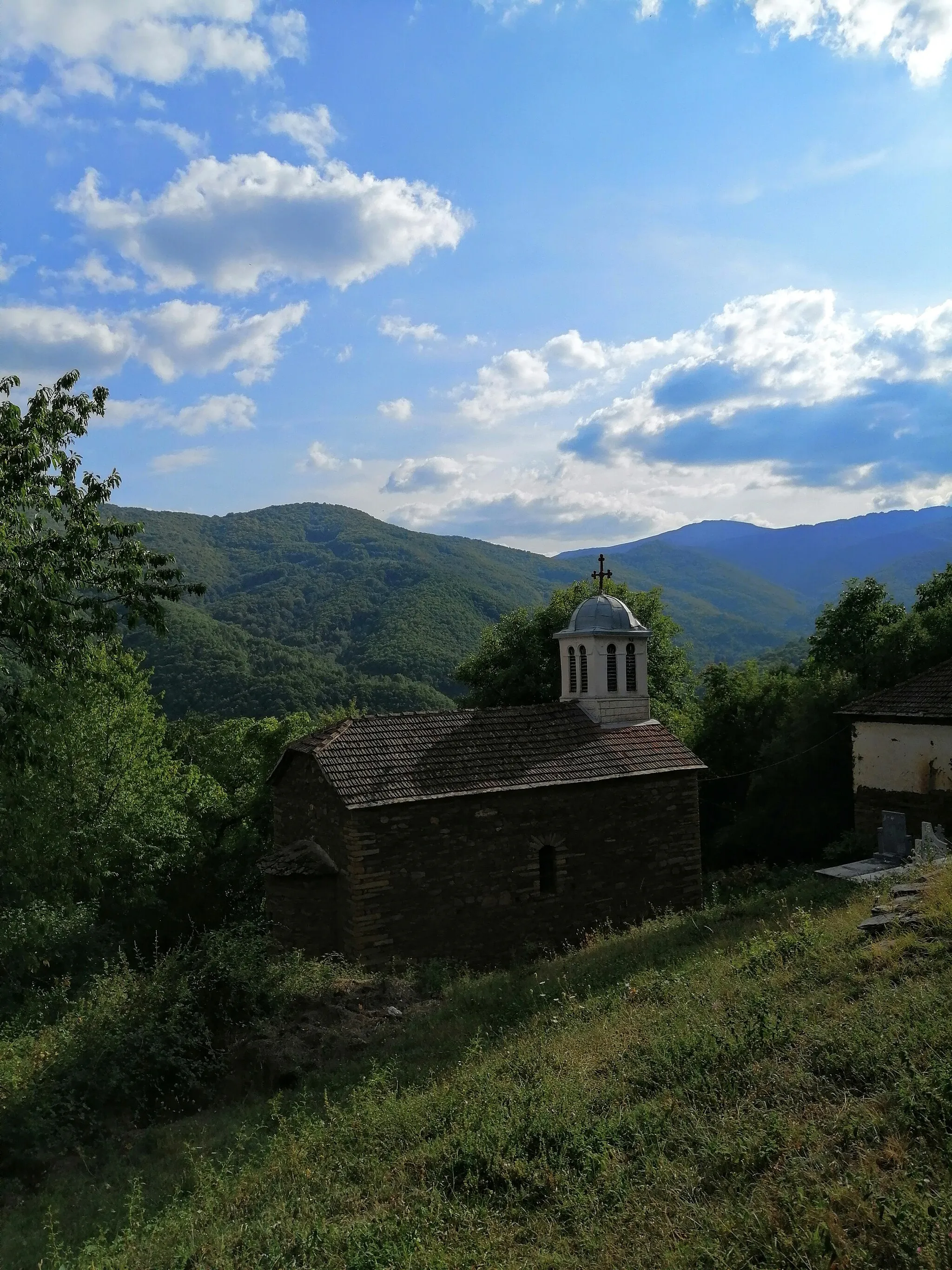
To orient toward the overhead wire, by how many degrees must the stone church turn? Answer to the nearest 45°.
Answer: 0° — it already faces it

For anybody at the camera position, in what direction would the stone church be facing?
facing away from the viewer and to the right of the viewer

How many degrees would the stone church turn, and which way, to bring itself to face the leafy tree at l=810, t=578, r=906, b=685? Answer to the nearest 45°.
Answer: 0° — it already faces it

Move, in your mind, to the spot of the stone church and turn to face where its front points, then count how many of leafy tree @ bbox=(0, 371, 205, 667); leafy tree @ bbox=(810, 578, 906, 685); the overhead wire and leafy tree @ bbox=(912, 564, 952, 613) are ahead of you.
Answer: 3

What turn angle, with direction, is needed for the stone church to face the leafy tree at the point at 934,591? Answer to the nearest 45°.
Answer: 0° — it already faces it

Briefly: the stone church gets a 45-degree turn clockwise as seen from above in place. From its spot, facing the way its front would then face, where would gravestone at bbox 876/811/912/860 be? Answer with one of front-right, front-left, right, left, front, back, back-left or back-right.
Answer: front
